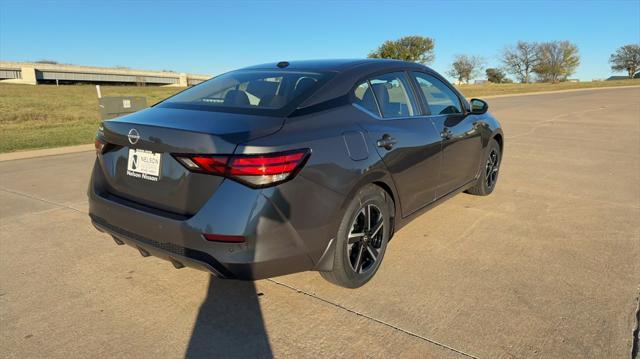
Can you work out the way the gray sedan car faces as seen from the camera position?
facing away from the viewer and to the right of the viewer
